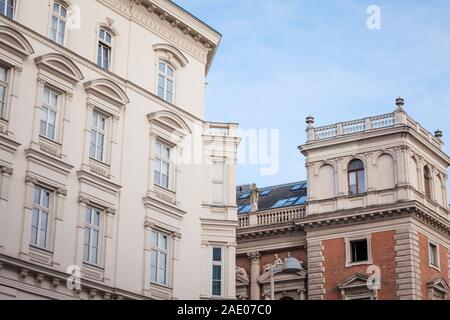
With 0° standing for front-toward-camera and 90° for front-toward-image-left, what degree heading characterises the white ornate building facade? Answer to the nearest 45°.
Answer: approximately 315°
